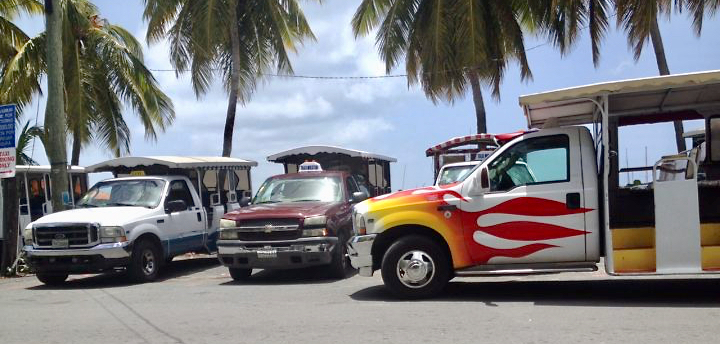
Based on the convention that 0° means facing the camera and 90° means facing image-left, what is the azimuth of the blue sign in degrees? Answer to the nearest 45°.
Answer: approximately 0°

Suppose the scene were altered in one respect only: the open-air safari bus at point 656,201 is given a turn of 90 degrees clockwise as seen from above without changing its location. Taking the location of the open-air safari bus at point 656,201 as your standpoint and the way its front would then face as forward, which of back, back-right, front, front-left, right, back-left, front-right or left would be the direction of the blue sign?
left

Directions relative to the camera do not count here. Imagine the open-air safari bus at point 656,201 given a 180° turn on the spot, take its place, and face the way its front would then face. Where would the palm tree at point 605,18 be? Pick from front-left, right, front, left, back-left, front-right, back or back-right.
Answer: left

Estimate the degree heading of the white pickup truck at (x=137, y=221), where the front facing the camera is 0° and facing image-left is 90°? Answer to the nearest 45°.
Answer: approximately 45°

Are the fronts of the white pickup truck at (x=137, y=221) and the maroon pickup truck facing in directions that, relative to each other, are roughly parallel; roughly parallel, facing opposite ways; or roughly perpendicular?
roughly parallel

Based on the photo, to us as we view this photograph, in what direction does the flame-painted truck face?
facing to the left of the viewer

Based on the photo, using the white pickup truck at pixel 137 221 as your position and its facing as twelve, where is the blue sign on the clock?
The blue sign is roughly at 3 o'clock from the white pickup truck.

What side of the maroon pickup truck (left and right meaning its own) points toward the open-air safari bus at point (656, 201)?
left

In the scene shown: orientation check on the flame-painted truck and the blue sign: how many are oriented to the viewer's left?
1

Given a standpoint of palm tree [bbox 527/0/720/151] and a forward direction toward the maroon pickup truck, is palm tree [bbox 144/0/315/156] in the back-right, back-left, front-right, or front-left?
front-right

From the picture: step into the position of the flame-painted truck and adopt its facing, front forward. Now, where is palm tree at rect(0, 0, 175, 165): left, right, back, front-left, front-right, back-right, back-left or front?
front-right

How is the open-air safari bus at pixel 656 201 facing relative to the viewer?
to the viewer's left

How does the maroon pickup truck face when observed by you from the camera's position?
facing the viewer and to the left of the viewer

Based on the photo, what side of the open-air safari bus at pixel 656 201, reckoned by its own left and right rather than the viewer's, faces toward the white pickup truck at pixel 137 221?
front

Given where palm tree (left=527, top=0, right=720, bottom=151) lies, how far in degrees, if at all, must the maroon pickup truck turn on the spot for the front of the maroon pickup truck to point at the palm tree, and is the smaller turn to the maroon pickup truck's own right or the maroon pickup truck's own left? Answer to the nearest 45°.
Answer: approximately 180°

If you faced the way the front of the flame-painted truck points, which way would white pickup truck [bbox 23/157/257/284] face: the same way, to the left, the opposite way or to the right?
to the left
